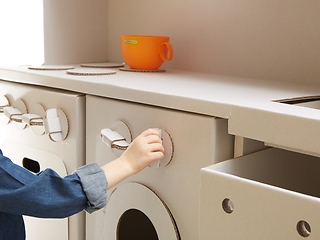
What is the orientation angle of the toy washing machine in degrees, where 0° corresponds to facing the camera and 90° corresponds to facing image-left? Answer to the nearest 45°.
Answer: approximately 45°

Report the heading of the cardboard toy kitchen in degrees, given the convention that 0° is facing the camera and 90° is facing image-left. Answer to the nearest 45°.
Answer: approximately 45°
